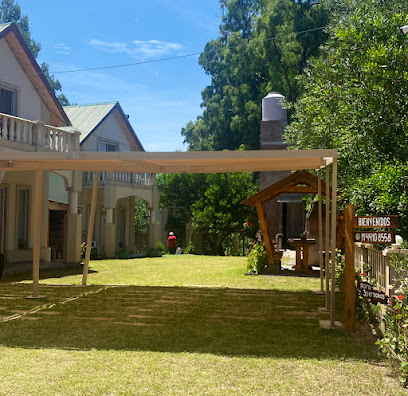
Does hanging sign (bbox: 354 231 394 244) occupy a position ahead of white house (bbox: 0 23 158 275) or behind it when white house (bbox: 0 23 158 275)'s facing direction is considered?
ahead

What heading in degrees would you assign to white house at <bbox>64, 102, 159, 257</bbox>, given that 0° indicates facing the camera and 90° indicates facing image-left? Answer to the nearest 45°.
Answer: approximately 315°

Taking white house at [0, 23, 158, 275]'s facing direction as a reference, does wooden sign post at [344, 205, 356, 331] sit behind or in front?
in front

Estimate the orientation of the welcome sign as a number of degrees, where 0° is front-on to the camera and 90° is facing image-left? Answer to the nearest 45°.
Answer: approximately 0°

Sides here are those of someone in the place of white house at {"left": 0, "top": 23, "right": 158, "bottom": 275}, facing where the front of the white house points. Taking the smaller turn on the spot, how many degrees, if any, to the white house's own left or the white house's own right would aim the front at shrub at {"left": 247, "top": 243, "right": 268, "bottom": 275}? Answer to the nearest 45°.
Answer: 0° — it already faces it
